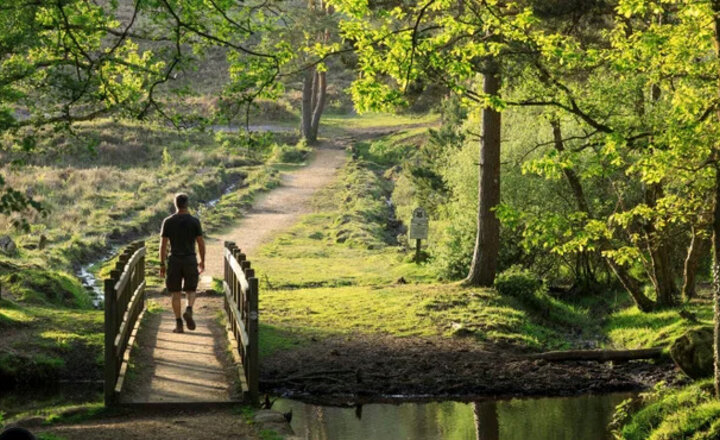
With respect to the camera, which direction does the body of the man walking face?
away from the camera

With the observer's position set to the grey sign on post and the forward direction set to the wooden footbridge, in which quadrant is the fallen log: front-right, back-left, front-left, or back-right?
front-left

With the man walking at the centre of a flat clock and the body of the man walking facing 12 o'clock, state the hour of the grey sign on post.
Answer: The grey sign on post is roughly at 1 o'clock from the man walking.

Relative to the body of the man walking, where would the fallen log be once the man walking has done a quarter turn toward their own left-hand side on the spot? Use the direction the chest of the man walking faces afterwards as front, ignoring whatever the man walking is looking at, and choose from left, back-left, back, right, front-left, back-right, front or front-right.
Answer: back
